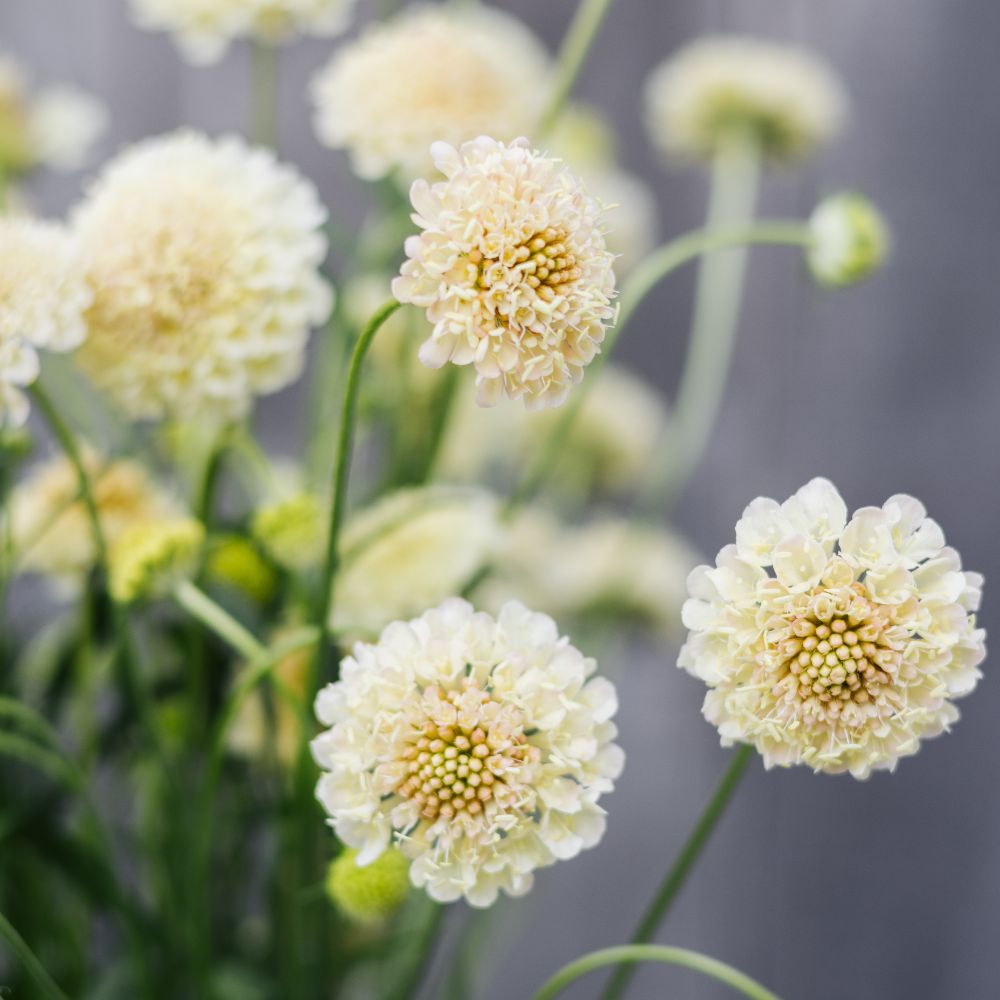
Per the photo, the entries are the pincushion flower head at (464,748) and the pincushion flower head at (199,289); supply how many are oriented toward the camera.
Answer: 2

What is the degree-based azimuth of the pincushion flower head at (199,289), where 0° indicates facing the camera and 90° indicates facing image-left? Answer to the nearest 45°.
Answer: approximately 0°
